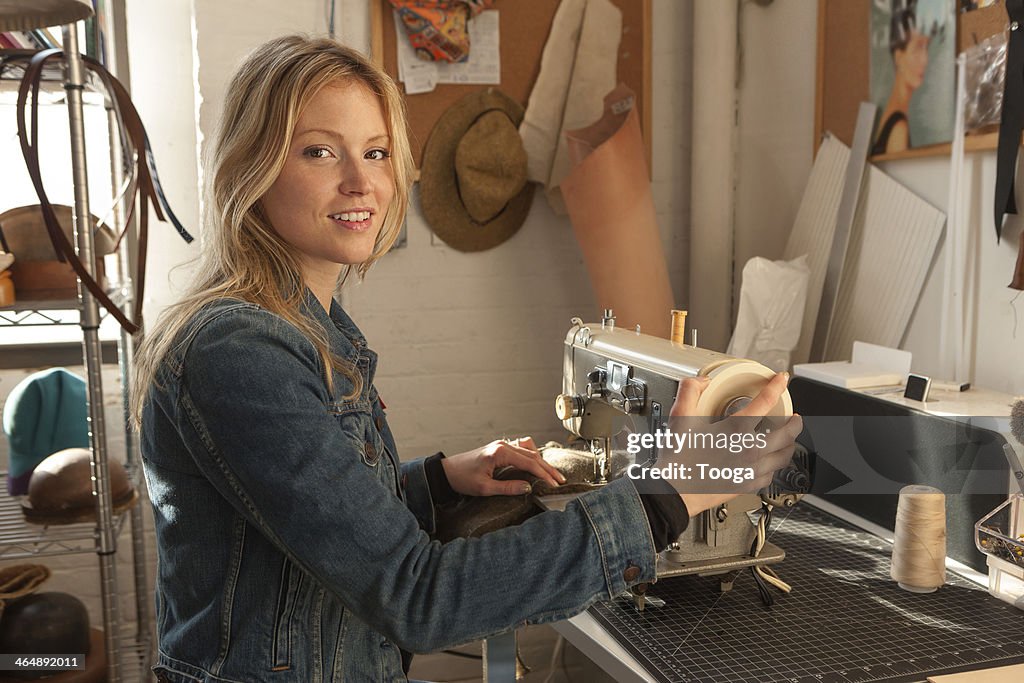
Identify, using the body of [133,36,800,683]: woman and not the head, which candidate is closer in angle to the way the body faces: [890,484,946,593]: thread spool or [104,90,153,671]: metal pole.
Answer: the thread spool

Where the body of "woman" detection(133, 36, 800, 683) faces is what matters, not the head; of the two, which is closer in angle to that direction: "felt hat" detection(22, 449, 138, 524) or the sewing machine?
the sewing machine

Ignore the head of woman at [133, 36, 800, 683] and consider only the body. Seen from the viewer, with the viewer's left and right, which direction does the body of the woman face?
facing to the right of the viewer

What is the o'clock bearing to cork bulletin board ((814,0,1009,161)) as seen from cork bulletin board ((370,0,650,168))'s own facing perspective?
cork bulletin board ((814,0,1009,161)) is roughly at 10 o'clock from cork bulletin board ((370,0,650,168)).

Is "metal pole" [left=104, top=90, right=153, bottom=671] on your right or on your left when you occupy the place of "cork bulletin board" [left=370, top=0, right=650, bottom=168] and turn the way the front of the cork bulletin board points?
on your right

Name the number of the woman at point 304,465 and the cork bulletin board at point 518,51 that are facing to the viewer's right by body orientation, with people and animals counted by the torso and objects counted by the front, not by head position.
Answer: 1

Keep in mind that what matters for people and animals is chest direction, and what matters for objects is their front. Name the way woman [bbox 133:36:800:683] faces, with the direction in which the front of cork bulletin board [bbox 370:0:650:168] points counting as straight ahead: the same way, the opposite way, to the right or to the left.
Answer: to the left

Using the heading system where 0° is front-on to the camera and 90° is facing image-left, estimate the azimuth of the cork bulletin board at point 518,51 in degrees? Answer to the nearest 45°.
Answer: approximately 0°
